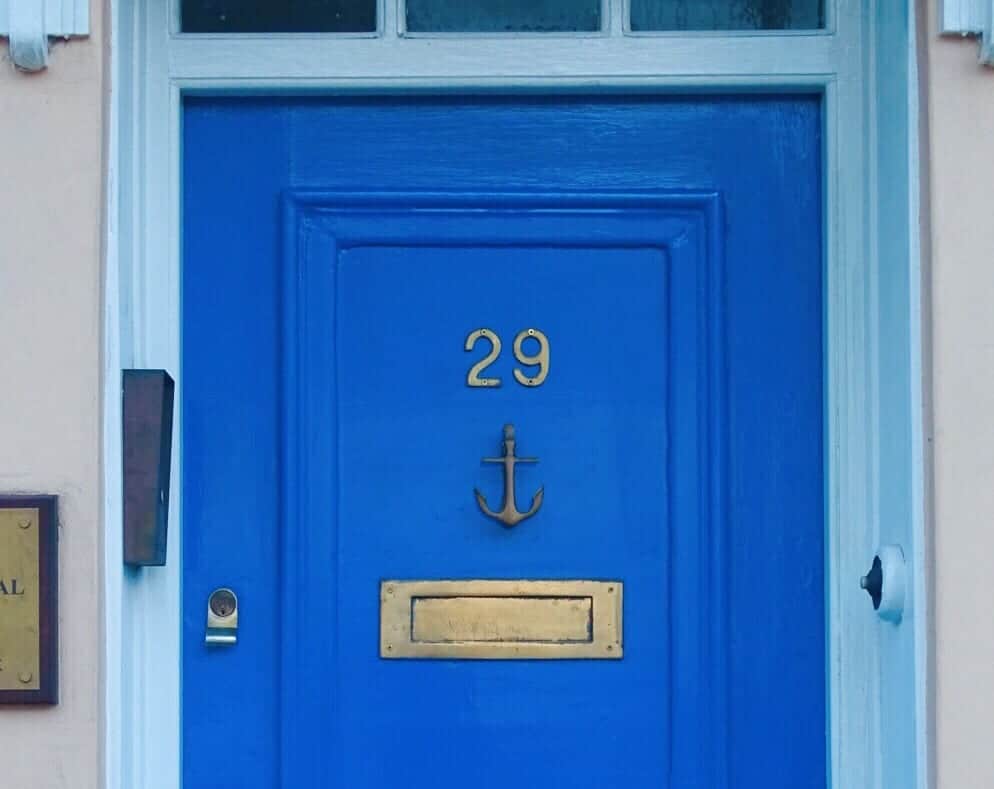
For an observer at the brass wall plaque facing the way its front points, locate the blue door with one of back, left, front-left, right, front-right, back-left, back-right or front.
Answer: left

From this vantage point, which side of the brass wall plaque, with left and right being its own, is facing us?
front

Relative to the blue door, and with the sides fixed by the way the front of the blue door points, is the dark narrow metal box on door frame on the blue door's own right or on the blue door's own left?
on the blue door's own right

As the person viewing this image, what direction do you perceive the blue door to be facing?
facing the viewer

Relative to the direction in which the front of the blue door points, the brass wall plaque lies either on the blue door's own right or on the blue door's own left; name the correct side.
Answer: on the blue door's own right

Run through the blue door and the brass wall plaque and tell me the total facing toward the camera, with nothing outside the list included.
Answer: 2
